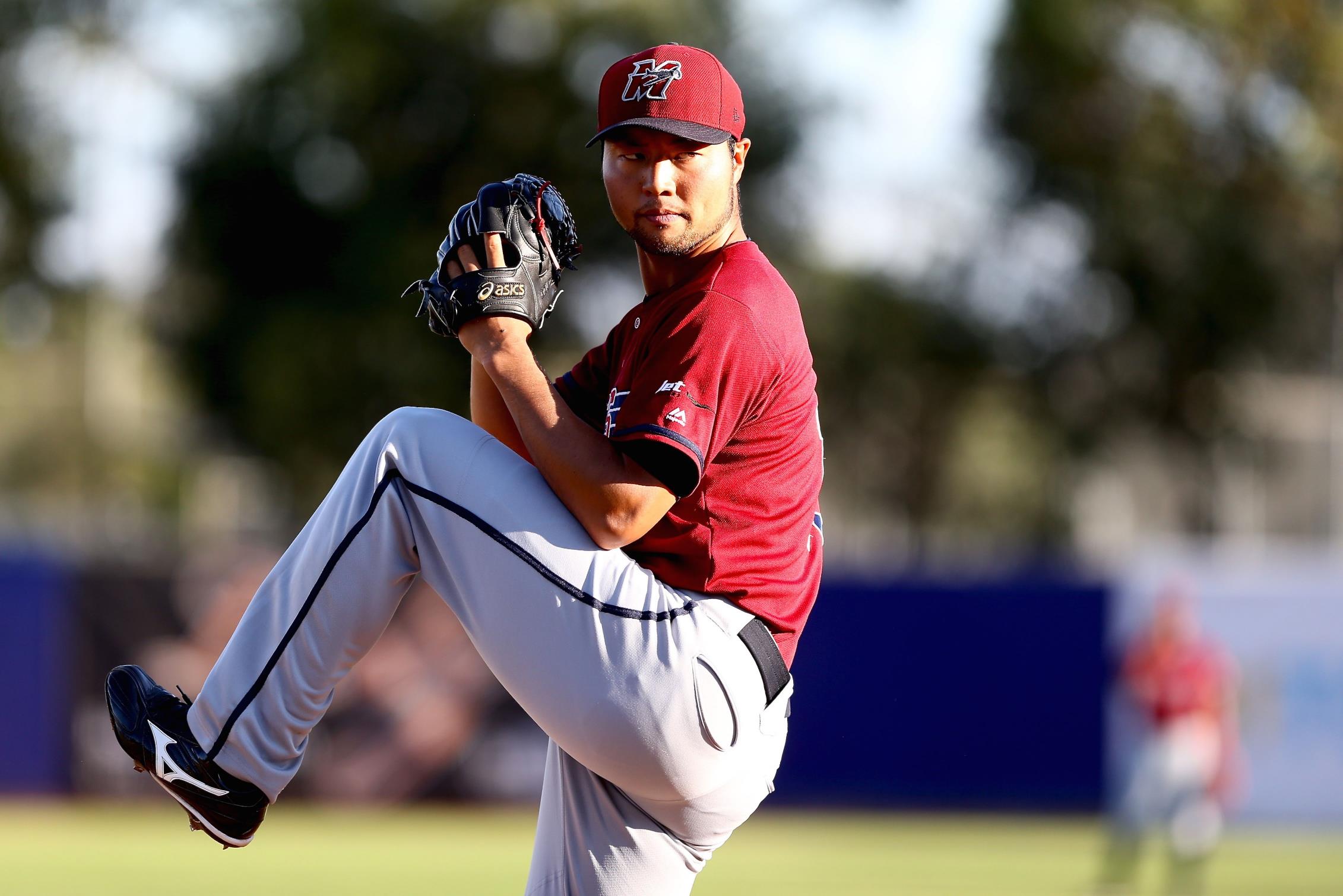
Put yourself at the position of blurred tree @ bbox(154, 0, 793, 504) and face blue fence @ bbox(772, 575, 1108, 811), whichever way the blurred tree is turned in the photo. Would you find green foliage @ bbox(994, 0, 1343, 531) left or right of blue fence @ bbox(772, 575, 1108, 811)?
left

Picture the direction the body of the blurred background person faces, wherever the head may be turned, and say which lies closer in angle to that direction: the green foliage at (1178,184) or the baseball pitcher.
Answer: the baseball pitcher

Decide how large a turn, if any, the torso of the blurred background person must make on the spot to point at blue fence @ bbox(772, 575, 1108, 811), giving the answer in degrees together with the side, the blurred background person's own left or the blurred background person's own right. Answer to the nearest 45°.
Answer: approximately 90° to the blurred background person's own right

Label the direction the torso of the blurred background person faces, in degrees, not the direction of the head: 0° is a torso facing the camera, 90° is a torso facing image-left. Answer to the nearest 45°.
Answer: approximately 45°

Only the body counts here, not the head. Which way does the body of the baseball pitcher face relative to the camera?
to the viewer's left

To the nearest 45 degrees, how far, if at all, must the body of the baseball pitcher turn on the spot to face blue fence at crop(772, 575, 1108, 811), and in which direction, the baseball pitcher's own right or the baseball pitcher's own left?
approximately 90° to the baseball pitcher's own right
